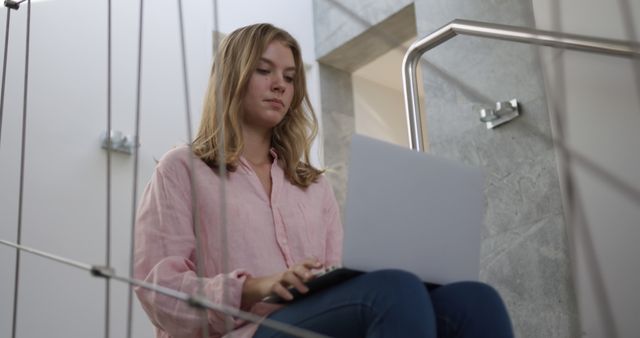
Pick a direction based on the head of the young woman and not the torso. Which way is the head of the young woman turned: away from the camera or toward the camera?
toward the camera

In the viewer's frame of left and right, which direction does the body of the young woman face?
facing the viewer and to the right of the viewer

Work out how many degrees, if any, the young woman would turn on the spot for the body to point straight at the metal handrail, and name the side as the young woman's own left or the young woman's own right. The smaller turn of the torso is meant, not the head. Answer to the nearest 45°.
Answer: approximately 90° to the young woman's own left
